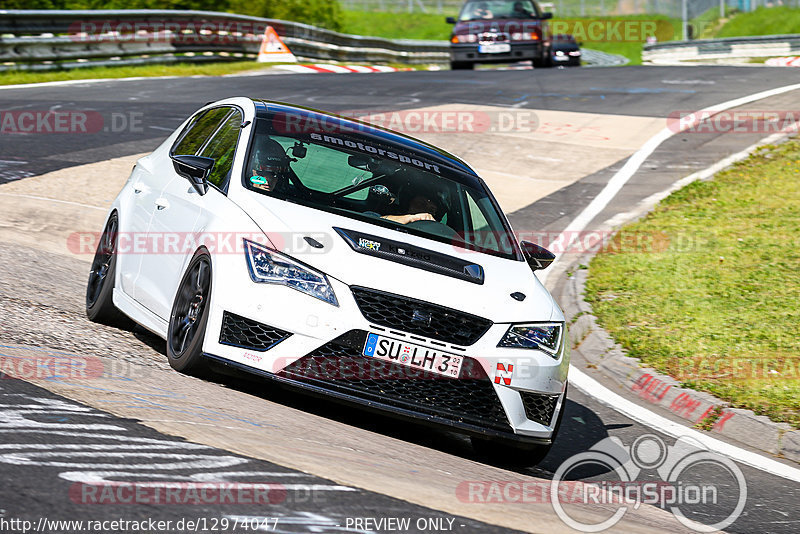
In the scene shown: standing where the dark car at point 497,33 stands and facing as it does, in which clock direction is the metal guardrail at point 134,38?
The metal guardrail is roughly at 2 o'clock from the dark car.

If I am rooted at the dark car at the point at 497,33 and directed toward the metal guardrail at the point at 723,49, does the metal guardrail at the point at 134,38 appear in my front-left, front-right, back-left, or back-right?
back-left

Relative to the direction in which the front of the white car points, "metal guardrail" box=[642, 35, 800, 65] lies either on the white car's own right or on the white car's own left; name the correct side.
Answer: on the white car's own left

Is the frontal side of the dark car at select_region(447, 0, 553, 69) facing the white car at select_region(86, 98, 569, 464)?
yes

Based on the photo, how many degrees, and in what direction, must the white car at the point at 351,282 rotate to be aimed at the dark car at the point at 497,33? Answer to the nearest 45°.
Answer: approximately 135° to its left

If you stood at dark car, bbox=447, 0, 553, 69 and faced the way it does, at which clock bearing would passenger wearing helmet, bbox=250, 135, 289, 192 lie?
The passenger wearing helmet is roughly at 12 o'clock from the dark car.

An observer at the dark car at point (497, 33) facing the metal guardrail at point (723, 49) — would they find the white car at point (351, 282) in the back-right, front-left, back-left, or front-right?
back-right

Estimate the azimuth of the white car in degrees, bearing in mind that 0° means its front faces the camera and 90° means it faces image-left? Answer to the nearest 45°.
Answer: approximately 315°

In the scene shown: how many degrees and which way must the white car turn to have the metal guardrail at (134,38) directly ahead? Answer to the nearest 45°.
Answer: approximately 135° to its left
